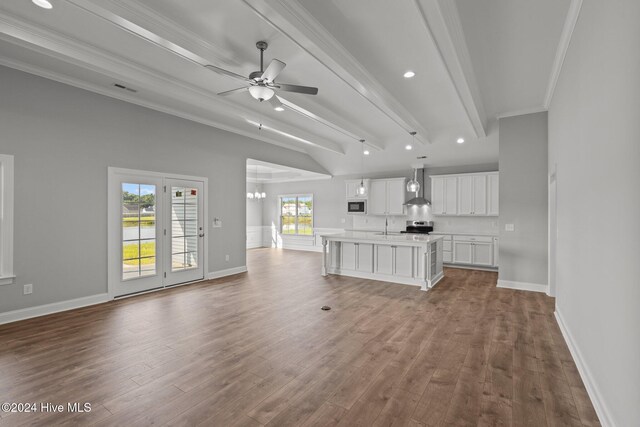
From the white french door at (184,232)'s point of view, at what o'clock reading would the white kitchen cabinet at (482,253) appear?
The white kitchen cabinet is roughly at 11 o'clock from the white french door.

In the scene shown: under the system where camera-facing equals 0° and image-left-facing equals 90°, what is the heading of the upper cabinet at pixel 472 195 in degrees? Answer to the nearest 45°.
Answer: approximately 0°

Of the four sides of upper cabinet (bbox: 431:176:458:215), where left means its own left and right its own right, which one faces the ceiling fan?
front

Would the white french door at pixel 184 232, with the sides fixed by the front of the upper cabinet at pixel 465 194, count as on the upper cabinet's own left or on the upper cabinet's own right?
on the upper cabinet's own right

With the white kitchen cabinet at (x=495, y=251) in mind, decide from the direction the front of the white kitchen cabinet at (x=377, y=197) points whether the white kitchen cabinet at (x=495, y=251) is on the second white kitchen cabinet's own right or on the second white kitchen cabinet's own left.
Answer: on the second white kitchen cabinet's own left

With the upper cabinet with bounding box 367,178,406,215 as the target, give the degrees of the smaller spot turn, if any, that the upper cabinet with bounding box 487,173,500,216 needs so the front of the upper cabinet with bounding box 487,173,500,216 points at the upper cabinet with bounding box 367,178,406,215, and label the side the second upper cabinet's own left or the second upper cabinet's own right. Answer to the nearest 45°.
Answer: approximately 90° to the second upper cabinet's own right

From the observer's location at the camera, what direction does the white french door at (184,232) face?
facing the viewer and to the right of the viewer

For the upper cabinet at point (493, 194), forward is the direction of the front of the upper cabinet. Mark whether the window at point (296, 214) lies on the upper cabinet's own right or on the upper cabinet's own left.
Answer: on the upper cabinet's own right

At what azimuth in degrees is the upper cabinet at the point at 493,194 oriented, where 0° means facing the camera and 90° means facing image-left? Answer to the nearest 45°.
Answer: approximately 0°
